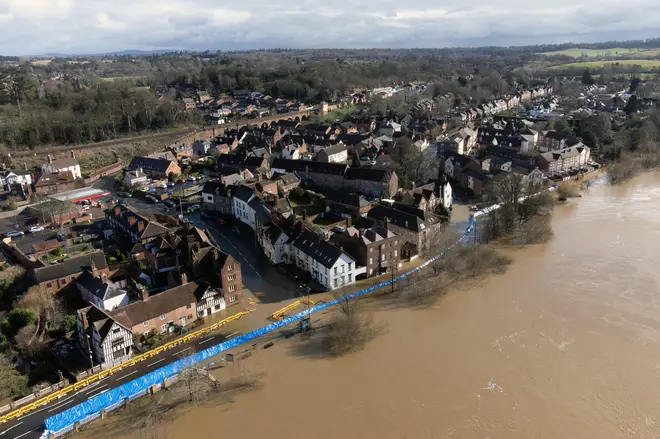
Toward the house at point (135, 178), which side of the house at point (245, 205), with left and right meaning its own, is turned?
right

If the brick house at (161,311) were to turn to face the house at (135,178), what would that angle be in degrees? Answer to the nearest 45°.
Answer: approximately 135° to its left

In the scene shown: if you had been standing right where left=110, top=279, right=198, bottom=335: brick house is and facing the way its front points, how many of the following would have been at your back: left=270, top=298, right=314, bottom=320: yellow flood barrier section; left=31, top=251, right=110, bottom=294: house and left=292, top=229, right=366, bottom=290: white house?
1

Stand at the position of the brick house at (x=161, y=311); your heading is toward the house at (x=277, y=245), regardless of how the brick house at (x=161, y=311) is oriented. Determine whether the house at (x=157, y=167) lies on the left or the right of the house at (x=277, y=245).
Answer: left

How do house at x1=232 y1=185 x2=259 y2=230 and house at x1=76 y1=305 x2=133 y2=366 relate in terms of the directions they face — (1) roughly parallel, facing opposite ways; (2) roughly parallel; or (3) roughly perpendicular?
roughly perpendicular

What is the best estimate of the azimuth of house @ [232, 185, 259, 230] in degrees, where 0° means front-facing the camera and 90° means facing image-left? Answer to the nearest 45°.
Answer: approximately 45°

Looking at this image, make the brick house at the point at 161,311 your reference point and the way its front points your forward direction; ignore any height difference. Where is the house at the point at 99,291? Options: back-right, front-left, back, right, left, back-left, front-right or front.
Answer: back

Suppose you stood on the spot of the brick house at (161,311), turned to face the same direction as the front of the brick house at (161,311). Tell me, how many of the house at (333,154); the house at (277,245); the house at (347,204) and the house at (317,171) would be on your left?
4

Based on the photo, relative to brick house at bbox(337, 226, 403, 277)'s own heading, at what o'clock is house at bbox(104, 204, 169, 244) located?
The house is roughly at 5 o'clock from the brick house.

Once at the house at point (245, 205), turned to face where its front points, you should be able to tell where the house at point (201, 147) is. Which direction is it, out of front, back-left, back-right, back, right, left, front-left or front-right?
back-right

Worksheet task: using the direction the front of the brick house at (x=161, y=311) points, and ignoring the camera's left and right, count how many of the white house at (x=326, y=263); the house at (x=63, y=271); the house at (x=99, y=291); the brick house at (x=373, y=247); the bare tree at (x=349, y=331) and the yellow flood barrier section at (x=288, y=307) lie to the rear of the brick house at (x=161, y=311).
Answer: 2

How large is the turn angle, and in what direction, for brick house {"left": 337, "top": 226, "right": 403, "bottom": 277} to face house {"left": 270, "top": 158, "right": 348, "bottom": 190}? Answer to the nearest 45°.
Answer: approximately 135° to its left

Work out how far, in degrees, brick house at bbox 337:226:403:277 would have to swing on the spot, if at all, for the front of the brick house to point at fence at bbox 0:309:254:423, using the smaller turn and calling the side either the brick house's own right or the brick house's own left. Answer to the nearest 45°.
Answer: approximately 90° to the brick house's own right

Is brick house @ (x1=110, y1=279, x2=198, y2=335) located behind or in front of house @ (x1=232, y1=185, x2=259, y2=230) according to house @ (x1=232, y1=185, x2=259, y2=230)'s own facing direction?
in front

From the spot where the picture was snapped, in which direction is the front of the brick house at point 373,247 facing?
facing the viewer and to the right of the viewer
